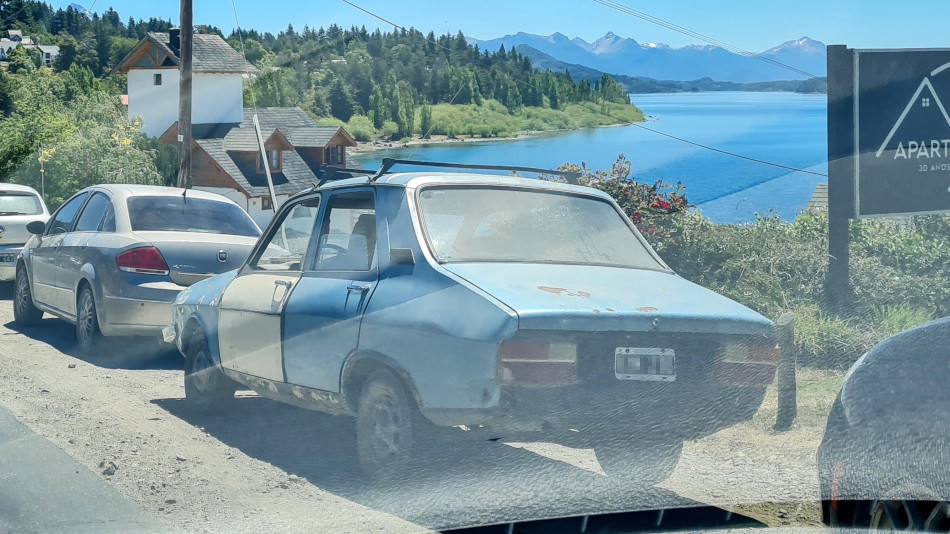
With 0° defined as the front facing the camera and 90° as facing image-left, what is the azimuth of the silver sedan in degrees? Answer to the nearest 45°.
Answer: approximately 135°

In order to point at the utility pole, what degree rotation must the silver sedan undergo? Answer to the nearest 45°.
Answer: approximately 45° to its right

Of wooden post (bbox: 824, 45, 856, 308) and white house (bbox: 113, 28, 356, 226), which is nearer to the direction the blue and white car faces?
the white house

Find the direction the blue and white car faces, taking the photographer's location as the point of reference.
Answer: facing away from the viewer and to the left of the viewer

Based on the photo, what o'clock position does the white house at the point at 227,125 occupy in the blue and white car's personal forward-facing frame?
The white house is roughly at 1 o'clock from the blue and white car.

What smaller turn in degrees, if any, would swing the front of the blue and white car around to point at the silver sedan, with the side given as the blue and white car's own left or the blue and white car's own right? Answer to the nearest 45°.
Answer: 0° — it already faces it

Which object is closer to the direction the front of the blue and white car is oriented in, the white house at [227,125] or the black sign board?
the white house
